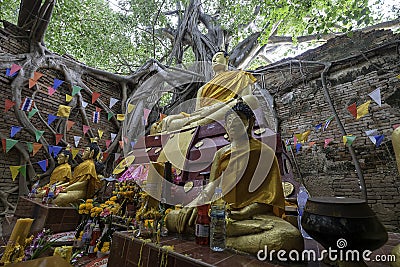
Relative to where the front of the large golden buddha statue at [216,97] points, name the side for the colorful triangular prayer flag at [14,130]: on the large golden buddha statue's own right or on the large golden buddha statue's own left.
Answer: on the large golden buddha statue's own right

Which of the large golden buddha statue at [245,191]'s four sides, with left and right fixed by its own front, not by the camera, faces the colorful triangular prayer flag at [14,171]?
right

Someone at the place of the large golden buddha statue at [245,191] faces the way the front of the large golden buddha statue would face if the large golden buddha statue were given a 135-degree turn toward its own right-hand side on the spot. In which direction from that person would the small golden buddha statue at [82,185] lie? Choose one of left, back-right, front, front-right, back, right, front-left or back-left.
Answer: front-left

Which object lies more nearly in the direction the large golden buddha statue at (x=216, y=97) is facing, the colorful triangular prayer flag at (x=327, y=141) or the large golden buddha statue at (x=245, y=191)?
the large golden buddha statue at (x=245, y=191)

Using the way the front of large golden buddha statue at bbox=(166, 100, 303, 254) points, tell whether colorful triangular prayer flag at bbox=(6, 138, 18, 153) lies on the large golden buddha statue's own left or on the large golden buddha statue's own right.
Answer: on the large golden buddha statue's own right

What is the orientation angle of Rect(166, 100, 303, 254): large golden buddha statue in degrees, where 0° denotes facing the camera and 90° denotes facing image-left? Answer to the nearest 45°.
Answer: approximately 45°

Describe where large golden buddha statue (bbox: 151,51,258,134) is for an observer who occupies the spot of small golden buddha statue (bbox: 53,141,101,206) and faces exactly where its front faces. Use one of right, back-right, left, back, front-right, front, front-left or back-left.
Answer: back-left

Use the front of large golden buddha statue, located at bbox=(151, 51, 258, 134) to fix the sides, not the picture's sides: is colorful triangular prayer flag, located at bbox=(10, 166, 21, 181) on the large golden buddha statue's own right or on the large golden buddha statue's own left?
on the large golden buddha statue's own right

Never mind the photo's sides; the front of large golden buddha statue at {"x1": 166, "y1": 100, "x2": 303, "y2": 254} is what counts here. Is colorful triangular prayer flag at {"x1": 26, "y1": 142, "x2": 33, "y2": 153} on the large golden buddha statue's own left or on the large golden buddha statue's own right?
on the large golden buddha statue's own right

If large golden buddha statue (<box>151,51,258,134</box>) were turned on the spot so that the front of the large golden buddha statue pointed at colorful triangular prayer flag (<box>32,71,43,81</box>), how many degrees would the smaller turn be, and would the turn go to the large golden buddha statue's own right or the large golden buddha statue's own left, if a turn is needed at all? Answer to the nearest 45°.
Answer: approximately 45° to the large golden buddha statue's own right

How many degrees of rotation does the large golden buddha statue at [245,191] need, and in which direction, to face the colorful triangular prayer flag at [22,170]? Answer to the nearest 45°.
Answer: approximately 90° to its right

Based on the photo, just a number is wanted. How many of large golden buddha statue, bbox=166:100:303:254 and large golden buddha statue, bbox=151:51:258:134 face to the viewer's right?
0

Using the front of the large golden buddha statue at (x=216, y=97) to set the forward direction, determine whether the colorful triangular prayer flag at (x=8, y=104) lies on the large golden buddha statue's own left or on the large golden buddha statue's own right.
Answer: on the large golden buddha statue's own right
